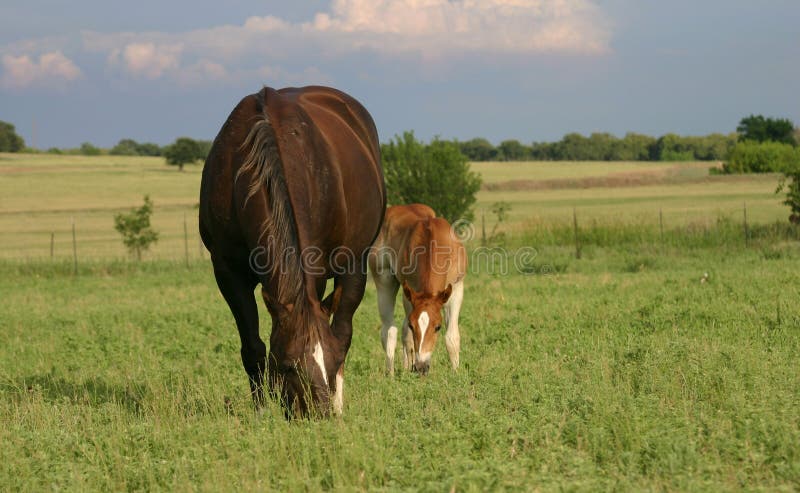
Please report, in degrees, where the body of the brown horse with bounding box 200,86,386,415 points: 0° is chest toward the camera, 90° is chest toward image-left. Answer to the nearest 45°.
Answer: approximately 0°

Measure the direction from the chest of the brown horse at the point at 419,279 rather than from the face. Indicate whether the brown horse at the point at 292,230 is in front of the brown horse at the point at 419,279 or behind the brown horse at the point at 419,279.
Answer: in front

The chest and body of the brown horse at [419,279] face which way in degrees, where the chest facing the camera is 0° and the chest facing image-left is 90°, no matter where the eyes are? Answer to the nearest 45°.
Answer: approximately 0°

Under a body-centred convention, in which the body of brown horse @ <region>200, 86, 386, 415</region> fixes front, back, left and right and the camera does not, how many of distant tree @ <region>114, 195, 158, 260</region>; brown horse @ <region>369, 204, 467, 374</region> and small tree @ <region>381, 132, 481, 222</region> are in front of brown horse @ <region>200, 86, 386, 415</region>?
0

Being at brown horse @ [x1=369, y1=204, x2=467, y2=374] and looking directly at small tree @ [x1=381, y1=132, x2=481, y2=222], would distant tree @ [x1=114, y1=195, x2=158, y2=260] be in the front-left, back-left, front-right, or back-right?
front-left

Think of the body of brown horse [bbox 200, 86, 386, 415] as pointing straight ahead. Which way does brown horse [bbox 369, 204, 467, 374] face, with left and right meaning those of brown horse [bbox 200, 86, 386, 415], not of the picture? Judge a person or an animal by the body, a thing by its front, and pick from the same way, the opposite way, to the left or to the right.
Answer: the same way

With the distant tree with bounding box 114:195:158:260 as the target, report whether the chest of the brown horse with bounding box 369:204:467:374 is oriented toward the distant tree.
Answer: no

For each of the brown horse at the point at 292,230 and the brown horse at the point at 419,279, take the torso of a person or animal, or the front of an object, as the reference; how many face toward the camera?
2

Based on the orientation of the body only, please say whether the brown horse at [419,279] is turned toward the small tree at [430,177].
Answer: no

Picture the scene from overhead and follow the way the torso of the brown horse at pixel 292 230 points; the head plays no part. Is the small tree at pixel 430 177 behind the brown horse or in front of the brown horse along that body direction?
behind

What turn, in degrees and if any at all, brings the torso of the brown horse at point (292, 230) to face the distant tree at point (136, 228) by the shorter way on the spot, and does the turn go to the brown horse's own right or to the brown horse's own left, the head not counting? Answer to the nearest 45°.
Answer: approximately 180°

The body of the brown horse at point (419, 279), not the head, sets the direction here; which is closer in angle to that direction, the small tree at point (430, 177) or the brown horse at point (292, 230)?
the brown horse

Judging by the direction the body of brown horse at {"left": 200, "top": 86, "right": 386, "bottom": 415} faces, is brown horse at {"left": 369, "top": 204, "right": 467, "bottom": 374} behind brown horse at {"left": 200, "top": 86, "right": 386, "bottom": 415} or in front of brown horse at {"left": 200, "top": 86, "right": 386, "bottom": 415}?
behind
